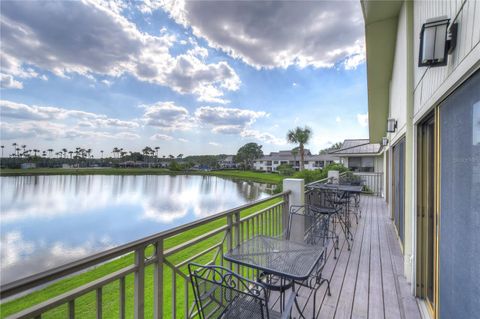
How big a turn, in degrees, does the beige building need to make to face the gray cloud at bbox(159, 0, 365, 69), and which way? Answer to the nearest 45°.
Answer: approximately 45° to its right

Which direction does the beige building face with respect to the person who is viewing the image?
facing to the left of the viewer

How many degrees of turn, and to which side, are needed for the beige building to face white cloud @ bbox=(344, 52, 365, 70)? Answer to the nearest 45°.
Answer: approximately 90° to its right

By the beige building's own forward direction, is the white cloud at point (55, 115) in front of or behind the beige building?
in front

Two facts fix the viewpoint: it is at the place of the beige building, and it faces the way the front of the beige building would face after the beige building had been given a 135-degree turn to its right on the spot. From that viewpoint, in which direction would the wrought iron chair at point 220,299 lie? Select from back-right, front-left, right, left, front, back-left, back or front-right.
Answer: back

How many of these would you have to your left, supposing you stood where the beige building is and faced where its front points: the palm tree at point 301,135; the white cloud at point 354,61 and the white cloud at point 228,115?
0

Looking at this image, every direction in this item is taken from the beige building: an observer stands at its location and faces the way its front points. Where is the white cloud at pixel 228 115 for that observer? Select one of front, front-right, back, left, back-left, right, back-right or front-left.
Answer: front-right

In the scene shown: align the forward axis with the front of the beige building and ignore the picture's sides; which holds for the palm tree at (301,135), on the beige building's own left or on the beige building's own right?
on the beige building's own right

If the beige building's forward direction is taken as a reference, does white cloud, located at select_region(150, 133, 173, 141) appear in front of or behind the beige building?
in front

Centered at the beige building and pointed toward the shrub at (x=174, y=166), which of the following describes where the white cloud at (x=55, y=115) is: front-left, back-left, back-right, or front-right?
front-left

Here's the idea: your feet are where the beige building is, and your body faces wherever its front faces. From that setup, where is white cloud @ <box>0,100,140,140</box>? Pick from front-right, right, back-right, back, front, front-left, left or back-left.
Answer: front

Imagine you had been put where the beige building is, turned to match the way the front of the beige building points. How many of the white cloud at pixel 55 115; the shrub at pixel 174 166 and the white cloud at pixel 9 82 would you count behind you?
0

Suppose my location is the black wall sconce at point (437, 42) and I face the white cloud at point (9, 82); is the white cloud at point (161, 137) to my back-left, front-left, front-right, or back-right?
front-right
